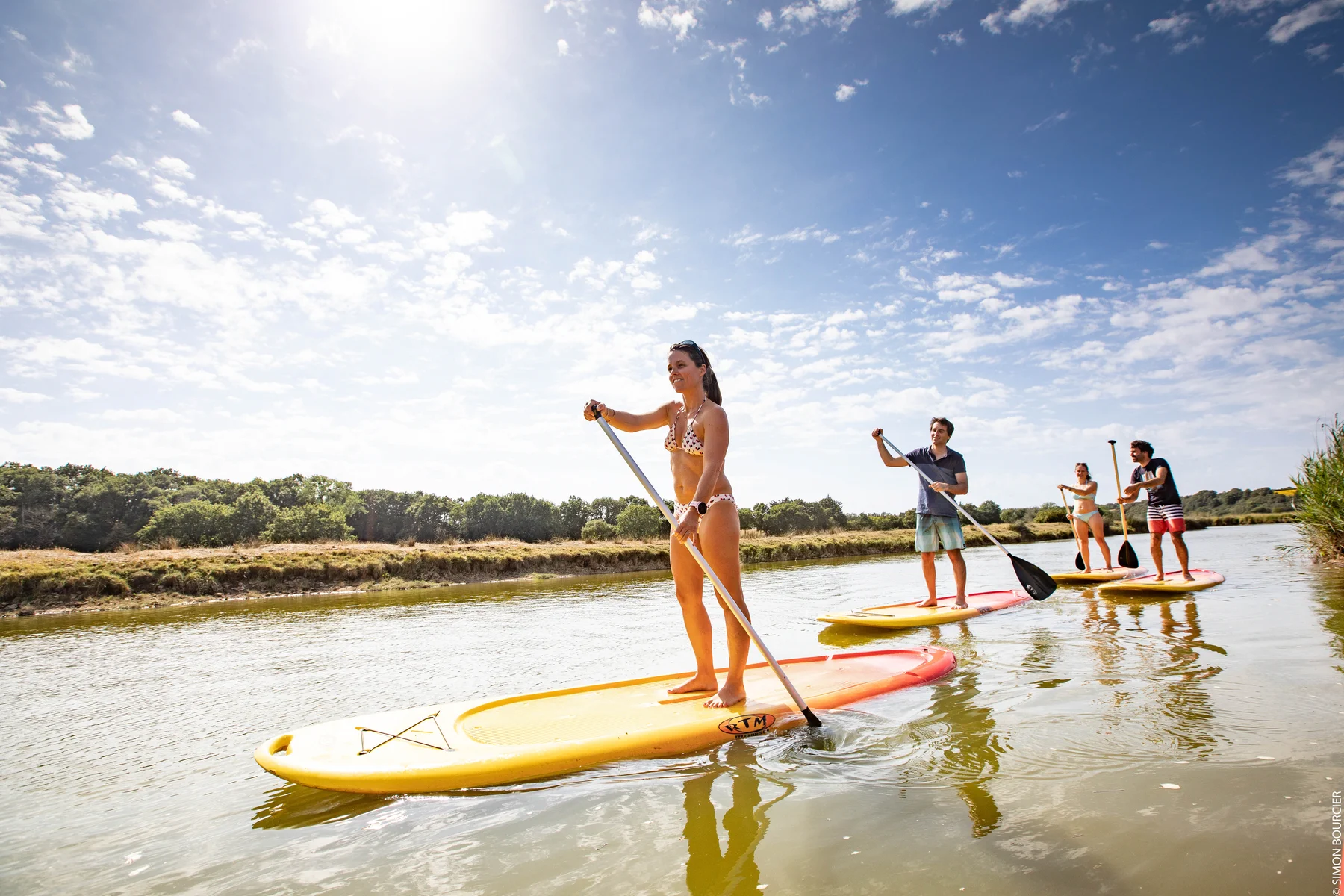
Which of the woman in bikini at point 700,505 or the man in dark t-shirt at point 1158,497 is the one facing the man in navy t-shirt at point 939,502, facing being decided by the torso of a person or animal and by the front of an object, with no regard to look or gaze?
the man in dark t-shirt

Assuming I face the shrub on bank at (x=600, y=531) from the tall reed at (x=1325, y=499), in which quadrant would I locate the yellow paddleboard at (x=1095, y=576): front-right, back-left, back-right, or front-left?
front-left

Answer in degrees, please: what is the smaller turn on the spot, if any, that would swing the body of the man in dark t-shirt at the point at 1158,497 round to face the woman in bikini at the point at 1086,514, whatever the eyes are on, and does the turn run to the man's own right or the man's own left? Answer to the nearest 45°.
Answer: approximately 90° to the man's own right

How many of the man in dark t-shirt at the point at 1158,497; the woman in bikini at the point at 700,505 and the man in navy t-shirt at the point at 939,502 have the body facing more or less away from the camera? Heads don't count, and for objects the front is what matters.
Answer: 0

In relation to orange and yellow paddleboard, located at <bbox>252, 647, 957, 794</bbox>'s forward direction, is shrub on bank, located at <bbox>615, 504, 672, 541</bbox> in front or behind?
behind

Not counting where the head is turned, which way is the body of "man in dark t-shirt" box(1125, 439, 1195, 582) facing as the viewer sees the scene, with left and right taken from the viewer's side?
facing the viewer and to the left of the viewer

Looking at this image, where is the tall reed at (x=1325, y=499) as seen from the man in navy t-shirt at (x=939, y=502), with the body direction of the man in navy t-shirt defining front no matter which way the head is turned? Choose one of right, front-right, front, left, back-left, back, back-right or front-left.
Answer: back-left

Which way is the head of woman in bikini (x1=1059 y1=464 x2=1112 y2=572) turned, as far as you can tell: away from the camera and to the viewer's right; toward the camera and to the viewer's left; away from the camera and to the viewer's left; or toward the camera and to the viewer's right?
toward the camera and to the viewer's left

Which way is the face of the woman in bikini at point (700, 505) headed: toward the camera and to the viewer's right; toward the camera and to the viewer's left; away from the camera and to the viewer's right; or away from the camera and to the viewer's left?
toward the camera and to the viewer's left

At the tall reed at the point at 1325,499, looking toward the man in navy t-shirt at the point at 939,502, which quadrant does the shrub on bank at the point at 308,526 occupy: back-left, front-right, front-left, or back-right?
front-right

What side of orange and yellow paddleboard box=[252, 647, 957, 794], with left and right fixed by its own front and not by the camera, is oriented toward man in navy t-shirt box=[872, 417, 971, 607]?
back

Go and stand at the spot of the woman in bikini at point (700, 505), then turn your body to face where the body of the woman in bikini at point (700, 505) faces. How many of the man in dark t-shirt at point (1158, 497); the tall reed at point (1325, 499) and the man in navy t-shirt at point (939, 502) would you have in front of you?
0

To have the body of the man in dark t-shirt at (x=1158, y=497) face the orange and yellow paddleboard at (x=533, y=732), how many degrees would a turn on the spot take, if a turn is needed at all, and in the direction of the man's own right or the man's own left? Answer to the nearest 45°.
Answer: approximately 45° to the man's own left

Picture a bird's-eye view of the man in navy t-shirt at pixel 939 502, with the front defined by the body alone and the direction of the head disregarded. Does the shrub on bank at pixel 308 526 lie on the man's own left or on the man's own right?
on the man's own right

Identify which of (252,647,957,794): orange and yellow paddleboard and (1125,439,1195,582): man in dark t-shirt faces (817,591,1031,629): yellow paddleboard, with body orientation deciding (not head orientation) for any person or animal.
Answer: the man in dark t-shirt

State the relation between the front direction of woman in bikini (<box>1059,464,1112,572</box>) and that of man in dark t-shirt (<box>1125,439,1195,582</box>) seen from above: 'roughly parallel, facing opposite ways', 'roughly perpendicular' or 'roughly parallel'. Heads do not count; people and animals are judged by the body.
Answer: roughly parallel

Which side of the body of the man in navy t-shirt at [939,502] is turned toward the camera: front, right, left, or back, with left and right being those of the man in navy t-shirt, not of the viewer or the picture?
front

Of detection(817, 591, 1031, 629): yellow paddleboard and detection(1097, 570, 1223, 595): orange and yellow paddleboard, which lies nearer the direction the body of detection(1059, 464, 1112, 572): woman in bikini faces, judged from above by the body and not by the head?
the yellow paddleboard

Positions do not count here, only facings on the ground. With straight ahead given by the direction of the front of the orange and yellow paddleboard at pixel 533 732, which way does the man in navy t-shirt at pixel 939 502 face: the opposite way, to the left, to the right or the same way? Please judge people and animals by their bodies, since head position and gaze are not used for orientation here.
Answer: the same way

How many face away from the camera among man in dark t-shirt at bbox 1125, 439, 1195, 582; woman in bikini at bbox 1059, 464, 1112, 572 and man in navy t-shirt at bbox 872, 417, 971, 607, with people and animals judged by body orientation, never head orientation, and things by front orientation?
0
